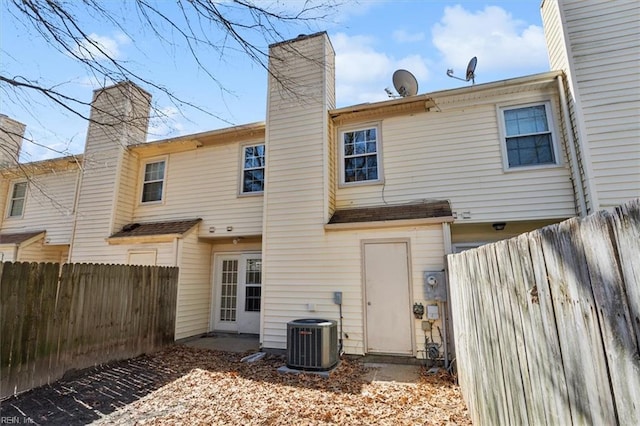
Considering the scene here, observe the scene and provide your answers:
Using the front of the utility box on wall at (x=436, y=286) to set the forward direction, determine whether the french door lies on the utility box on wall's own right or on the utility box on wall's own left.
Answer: on the utility box on wall's own right

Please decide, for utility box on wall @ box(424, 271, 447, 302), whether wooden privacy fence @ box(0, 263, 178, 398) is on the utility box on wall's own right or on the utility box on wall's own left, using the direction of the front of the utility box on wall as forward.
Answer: on the utility box on wall's own right

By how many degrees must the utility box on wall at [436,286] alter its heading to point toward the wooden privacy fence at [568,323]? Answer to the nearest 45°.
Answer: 0° — it already faces it

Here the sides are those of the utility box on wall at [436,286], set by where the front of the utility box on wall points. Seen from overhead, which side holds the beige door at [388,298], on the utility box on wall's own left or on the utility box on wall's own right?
on the utility box on wall's own right

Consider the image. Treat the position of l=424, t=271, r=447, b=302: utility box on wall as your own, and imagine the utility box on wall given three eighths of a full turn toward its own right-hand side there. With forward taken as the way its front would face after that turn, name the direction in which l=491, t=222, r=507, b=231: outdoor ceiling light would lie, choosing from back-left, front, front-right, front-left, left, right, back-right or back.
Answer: right

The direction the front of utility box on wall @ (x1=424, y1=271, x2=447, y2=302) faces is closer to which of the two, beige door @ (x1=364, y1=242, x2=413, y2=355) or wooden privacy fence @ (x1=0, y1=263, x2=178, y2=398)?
the wooden privacy fence

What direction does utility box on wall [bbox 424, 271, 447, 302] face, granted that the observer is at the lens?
facing the viewer

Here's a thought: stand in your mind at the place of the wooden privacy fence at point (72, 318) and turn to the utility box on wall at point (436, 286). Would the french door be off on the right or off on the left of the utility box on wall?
left
